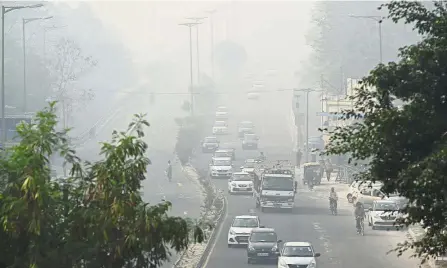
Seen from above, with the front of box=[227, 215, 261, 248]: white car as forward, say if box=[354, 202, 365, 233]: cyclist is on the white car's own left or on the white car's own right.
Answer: on the white car's own left

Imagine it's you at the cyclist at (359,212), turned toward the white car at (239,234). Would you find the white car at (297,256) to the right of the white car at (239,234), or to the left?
left

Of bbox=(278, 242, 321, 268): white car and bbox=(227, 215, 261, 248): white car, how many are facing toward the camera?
2

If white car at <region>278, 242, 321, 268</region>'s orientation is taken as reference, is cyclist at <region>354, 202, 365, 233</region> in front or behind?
behind

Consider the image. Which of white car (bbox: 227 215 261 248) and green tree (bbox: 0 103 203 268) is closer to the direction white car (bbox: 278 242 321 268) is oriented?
the green tree

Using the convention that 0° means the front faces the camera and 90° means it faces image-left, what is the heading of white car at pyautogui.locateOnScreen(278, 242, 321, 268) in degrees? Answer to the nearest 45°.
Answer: approximately 0°
